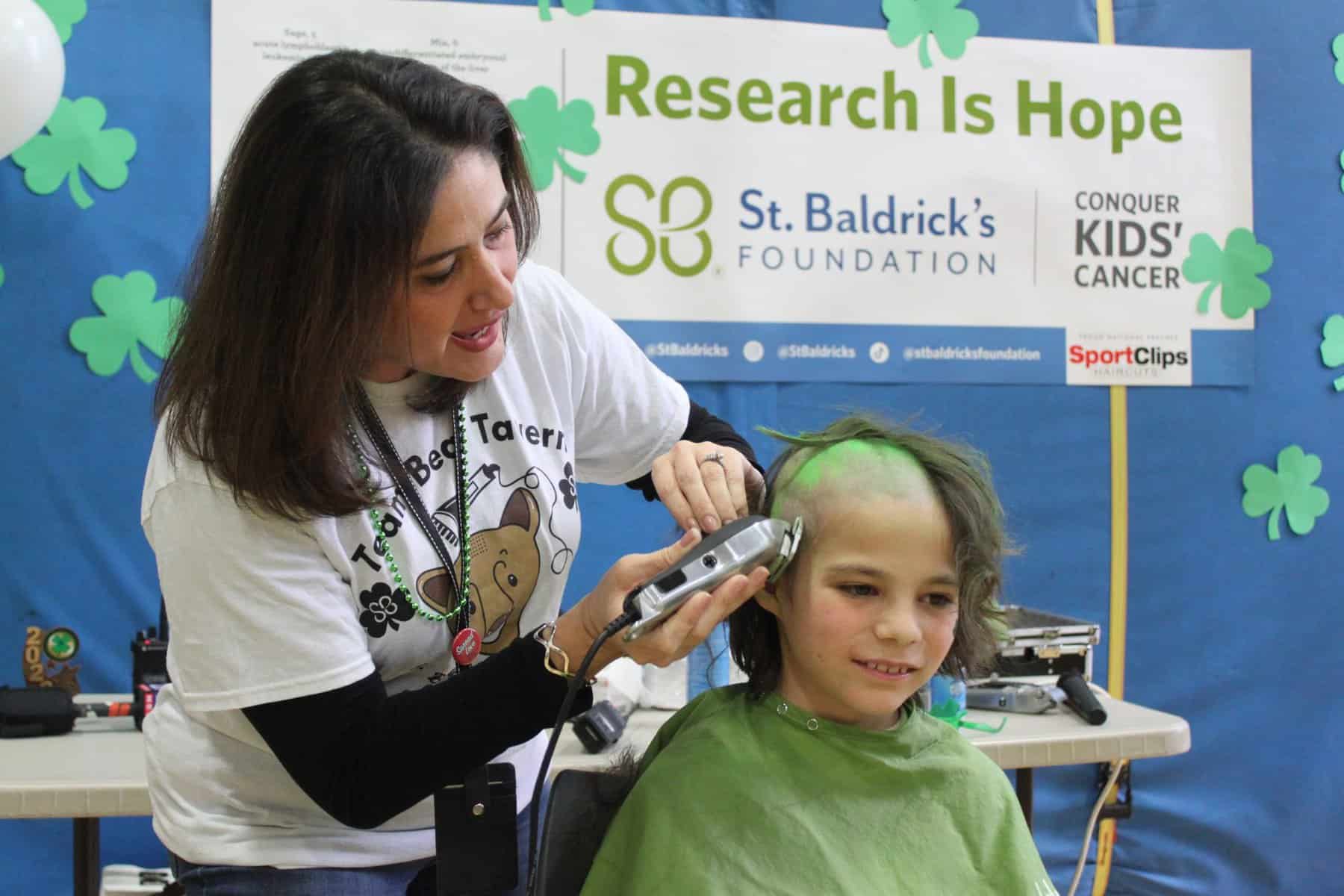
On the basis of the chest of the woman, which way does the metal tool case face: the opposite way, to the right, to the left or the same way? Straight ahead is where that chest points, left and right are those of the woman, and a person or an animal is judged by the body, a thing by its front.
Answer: to the right

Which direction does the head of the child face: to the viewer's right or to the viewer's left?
to the viewer's right

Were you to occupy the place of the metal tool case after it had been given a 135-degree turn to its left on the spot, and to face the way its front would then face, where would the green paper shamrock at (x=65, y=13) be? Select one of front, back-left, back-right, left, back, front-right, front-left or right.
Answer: back-left

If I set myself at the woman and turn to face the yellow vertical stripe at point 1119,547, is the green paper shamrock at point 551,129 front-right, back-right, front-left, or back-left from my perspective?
front-left

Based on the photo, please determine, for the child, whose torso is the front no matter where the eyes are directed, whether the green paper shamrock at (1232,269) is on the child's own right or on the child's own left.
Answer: on the child's own left

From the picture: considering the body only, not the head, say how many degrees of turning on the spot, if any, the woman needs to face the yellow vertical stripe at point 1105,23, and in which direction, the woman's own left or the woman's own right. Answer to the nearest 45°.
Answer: approximately 90° to the woman's own left

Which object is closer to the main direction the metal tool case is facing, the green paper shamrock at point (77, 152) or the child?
the child

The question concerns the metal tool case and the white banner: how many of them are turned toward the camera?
2

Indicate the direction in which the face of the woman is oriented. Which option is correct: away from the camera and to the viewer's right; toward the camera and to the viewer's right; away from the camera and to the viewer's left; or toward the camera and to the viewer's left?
toward the camera and to the viewer's right

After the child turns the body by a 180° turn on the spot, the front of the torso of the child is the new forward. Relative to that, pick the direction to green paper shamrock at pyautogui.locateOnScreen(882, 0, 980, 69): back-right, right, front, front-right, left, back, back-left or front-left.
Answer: front-right

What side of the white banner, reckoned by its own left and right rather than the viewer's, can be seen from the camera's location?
front

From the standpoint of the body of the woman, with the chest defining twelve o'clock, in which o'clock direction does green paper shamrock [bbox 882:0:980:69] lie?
The green paper shamrock is roughly at 9 o'clock from the woman.

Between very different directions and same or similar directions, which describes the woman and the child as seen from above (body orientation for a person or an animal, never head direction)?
same or similar directions

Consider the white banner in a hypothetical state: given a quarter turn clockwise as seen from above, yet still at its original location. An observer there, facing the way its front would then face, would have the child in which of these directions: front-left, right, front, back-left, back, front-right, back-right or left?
left

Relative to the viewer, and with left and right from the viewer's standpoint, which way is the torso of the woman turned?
facing the viewer and to the right of the viewer
